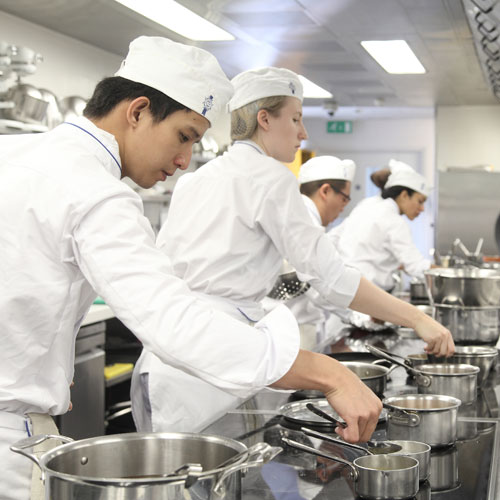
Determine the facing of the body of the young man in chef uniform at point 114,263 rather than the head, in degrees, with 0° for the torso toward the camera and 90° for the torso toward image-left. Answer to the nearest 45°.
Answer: approximately 270°

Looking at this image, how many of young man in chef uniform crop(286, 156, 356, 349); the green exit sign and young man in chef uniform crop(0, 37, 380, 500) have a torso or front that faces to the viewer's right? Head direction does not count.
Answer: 2

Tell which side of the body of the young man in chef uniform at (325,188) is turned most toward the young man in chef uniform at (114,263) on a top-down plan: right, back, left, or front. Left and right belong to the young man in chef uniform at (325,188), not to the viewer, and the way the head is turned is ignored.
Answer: right

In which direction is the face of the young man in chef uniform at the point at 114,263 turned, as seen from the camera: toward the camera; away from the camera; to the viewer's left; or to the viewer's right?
to the viewer's right

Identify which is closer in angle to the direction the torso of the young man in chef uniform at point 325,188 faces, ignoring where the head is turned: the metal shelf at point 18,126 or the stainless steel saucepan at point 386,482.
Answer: the stainless steel saucepan

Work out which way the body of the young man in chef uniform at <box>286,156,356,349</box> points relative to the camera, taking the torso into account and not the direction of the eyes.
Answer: to the viewer's right

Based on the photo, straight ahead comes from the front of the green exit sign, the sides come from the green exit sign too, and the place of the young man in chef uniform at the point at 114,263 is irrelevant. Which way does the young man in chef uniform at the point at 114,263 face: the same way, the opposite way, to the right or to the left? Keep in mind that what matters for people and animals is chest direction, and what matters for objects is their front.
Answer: to the left

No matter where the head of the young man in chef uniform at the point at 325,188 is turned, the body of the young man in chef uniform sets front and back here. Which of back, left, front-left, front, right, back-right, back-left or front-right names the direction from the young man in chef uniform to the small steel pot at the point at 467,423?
right

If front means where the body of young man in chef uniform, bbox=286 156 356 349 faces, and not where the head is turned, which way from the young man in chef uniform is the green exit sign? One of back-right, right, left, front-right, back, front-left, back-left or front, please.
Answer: left

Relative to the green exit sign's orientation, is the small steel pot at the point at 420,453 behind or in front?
in front

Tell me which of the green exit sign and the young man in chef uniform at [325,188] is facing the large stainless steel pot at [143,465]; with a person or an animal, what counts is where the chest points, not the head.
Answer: the green exit sign

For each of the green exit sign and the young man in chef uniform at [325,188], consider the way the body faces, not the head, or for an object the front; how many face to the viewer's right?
1

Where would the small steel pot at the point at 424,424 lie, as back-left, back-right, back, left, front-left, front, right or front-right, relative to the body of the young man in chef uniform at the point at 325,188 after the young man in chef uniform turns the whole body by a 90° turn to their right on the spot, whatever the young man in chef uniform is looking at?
front

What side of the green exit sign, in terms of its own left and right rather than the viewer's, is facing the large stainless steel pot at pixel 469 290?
front

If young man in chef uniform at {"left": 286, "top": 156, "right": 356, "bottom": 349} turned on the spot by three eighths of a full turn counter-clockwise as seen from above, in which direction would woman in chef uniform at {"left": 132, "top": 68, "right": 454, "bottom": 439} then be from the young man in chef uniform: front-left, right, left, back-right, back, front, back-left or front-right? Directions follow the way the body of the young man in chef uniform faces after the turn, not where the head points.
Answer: back-left

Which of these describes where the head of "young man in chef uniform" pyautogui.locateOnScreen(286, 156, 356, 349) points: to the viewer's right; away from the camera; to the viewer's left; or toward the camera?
to the viewer's right
